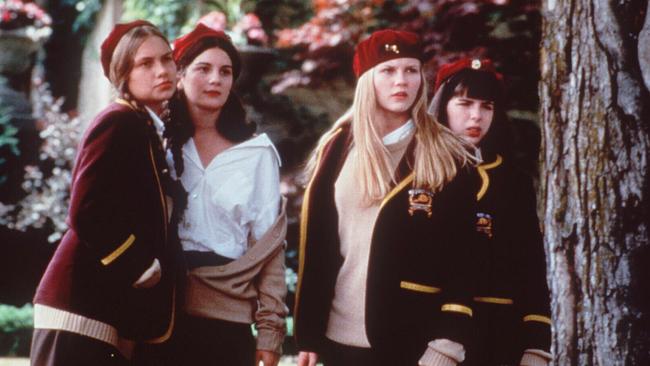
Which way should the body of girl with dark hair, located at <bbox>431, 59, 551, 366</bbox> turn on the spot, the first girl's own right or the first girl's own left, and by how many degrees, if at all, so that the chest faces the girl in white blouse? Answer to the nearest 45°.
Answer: approximately 45° to the first girl's own right

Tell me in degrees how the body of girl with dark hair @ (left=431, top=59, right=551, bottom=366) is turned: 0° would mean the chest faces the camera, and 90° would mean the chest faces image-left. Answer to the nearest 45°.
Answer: approximately 45°

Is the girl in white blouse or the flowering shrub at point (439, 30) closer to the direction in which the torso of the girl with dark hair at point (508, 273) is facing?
the girl in white blouse

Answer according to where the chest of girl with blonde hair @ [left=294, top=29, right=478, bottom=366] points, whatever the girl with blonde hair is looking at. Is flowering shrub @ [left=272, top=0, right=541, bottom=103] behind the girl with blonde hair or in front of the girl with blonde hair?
behind

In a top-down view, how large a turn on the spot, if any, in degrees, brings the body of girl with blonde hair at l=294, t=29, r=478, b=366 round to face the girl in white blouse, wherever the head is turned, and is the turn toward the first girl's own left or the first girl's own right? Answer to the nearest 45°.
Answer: approximately 45° to the first girl's own right

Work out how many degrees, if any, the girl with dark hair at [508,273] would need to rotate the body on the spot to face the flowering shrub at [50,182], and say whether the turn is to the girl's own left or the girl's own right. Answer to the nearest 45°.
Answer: approximately 90° to the girl's own right

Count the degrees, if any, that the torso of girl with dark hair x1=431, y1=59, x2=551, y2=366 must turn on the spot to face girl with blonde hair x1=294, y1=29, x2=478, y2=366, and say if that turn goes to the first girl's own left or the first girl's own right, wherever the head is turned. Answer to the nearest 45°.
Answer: approximately 45° to the first girl's own right

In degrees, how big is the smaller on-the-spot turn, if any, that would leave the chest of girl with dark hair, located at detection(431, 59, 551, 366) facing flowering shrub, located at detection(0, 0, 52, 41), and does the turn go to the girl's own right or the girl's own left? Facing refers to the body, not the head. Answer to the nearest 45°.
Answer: approximately 90° to the girl's own right
